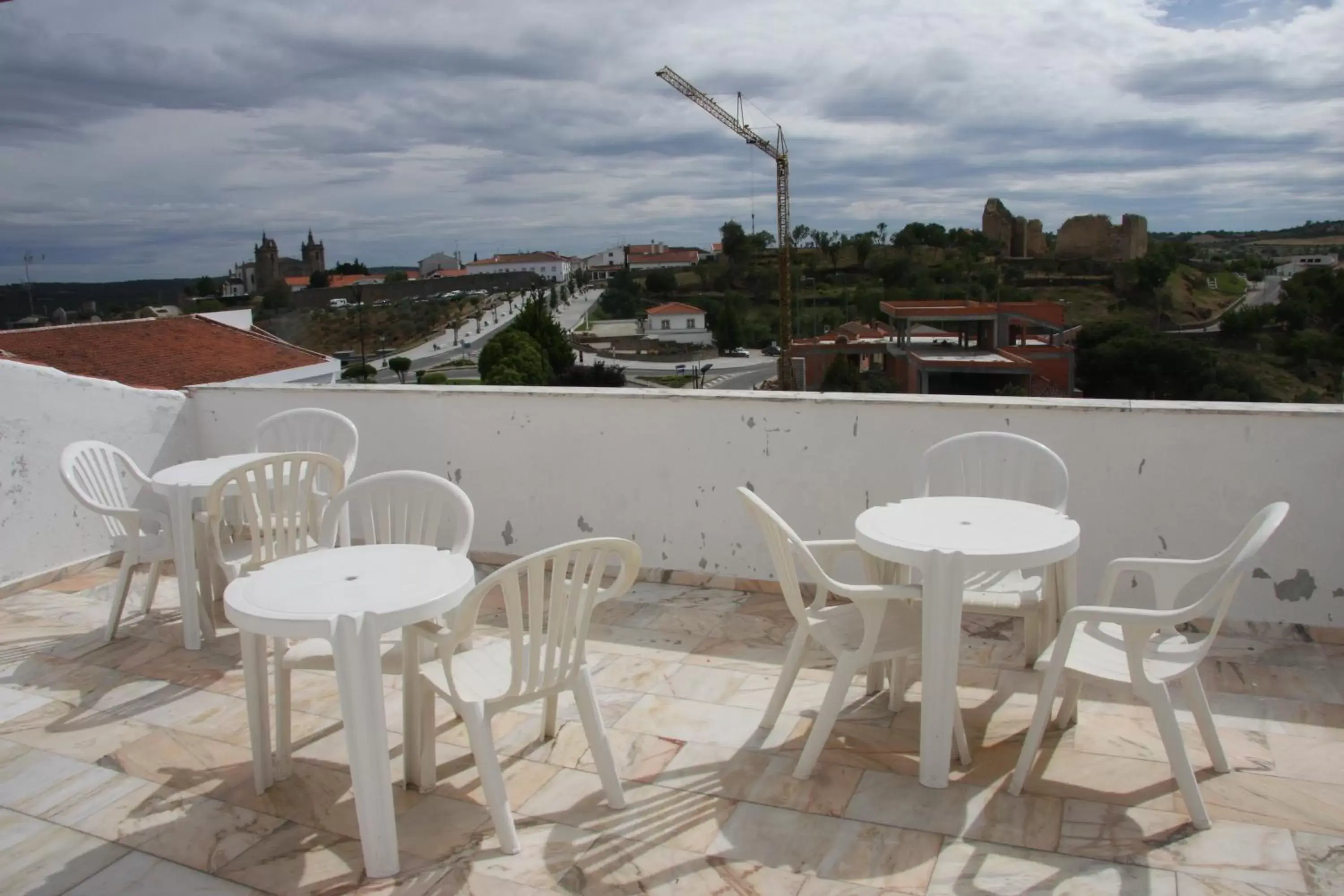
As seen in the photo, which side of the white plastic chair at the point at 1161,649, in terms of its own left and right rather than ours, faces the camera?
left

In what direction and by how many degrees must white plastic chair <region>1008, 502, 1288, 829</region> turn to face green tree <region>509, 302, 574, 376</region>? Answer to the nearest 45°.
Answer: approximately 45° to its right

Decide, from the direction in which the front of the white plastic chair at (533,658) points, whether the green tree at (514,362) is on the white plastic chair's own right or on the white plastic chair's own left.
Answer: on the white plastic chair's own right

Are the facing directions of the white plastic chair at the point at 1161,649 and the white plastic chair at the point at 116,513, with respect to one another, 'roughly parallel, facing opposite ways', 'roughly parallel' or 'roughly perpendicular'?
roughly parallel, facing opposite ways

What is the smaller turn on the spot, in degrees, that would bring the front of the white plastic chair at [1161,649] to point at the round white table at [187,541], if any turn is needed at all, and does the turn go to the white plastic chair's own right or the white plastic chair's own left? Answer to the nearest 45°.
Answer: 0° — it already faces it

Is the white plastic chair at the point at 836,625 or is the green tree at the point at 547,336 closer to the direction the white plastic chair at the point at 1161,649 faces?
the white plastic chair

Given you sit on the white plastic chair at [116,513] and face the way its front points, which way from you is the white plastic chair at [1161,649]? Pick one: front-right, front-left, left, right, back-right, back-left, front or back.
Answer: front

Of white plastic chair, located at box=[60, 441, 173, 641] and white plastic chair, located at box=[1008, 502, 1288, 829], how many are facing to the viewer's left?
1

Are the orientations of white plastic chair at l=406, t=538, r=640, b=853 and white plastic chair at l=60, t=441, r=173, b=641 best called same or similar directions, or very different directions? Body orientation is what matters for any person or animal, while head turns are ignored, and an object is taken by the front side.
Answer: very different directions

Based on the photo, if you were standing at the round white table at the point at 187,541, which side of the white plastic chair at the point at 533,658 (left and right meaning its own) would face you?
front

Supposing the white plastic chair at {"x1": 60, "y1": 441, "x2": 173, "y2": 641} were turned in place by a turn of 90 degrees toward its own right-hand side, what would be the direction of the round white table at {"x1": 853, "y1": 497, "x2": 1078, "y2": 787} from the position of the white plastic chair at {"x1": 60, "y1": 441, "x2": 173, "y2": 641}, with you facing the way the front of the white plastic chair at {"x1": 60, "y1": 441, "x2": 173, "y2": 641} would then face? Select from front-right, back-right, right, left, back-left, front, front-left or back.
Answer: left

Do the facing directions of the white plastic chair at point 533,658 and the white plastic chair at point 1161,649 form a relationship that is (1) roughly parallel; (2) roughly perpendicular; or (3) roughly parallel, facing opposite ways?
roughly parallel

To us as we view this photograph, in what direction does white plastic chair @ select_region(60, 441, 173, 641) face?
facing the viewer and to the right of the viewer

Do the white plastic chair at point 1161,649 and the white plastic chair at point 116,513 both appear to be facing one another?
yes
